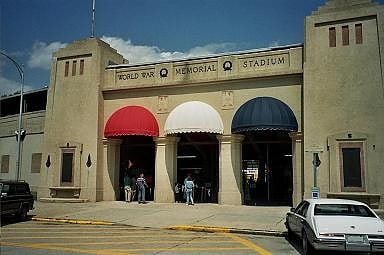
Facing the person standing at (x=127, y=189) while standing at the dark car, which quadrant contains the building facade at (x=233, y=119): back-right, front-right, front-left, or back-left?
front-right

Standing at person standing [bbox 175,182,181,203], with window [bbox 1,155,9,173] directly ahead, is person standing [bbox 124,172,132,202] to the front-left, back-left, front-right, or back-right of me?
front-left

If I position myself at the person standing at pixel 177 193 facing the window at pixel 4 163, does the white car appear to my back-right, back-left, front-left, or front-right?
back-left

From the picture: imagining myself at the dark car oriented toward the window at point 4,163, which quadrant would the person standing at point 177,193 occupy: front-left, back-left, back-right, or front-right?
front-right

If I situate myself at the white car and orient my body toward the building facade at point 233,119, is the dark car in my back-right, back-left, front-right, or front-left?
front-left

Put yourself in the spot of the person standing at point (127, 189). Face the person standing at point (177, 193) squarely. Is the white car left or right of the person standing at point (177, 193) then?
right
